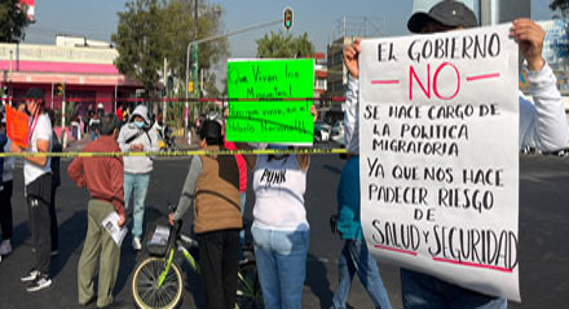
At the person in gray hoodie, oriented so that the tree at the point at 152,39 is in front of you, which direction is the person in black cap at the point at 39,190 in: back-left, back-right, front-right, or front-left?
back-left

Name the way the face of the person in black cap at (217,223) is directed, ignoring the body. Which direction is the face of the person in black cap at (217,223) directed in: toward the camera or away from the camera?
away from the camera

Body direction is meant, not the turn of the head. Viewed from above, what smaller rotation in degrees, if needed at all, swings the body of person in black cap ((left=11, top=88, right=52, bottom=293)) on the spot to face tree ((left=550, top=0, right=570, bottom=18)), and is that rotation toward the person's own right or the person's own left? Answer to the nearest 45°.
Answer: approximately 135° to the person's own right

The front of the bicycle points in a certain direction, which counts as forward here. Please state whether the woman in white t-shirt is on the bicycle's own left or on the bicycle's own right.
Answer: on the bicycle's own left

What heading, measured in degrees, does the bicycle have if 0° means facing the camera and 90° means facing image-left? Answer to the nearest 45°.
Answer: approximately 90°

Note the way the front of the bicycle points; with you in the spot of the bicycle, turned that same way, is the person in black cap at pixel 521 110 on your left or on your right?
on your left

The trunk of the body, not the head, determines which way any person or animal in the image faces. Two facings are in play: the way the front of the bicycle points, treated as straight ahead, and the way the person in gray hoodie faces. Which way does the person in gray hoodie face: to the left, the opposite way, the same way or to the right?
to the left

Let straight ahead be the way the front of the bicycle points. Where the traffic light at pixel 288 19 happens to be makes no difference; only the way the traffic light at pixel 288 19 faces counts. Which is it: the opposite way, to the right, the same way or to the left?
to the left
